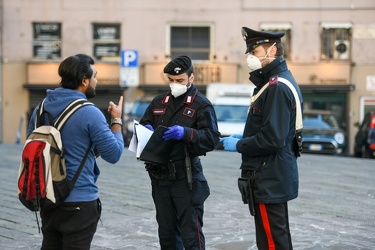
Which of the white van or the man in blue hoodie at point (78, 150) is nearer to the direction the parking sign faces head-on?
the man in blue hoodie

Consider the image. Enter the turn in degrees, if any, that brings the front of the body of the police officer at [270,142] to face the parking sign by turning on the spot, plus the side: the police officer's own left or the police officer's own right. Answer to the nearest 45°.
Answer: approximately 90° to the police officer's own right

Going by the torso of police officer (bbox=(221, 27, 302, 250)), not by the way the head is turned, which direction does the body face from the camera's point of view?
to the viewer's left

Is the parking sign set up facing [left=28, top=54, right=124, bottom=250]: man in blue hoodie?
yes

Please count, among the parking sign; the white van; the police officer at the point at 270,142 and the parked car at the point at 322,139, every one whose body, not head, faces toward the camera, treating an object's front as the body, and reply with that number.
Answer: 3

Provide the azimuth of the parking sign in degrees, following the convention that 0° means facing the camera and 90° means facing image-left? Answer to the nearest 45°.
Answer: approximately 0°

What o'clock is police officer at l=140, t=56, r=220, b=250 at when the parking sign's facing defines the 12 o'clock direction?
The police officer is roughly at 12 o'clock from the parking sign.

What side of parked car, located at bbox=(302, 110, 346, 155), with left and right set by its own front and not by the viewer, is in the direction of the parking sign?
right

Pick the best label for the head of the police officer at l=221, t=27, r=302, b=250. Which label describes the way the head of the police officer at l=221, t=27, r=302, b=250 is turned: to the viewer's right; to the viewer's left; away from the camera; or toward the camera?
to the viewer's left

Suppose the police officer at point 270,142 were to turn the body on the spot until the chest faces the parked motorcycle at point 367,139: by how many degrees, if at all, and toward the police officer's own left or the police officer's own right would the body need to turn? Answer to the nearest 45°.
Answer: approximately 90° to the police officer's own right
